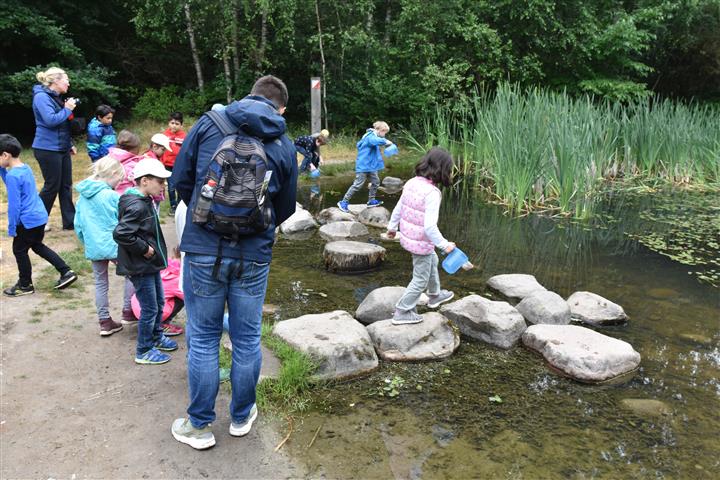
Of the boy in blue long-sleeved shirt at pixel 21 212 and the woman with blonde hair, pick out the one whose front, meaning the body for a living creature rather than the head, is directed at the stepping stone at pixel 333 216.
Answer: the woman with blonde hair

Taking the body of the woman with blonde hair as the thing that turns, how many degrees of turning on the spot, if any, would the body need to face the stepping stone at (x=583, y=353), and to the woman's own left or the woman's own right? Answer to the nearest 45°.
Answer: approximately 45° to the woman's own right

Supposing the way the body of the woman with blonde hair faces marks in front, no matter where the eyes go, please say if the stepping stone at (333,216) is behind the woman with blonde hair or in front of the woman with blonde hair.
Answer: in front

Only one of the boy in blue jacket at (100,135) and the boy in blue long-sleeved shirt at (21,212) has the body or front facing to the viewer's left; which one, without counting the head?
the boy in blue long-sleeved shirt at (21,212)

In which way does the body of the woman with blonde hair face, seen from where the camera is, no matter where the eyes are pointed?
to the viewer's right

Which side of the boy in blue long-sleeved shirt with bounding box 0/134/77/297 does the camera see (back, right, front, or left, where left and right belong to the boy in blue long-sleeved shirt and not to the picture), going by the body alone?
left

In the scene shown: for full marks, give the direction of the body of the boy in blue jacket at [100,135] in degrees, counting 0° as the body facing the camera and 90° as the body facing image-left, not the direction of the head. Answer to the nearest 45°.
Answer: approximately 315°

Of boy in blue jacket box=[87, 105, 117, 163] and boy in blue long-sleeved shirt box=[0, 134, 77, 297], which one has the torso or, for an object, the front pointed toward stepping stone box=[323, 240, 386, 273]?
boy in blue jacket box=[87, 105, 117, 163]

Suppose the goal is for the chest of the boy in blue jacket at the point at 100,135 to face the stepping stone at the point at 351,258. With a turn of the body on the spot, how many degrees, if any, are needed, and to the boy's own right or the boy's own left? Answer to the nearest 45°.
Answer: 0° — they already face it

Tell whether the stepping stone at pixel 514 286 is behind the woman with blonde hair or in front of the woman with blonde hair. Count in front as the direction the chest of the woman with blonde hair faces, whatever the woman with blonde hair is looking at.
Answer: in front

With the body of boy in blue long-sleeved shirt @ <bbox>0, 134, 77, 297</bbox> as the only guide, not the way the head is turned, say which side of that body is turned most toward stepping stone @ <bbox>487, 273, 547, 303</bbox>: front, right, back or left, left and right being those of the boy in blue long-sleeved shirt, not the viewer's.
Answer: back
